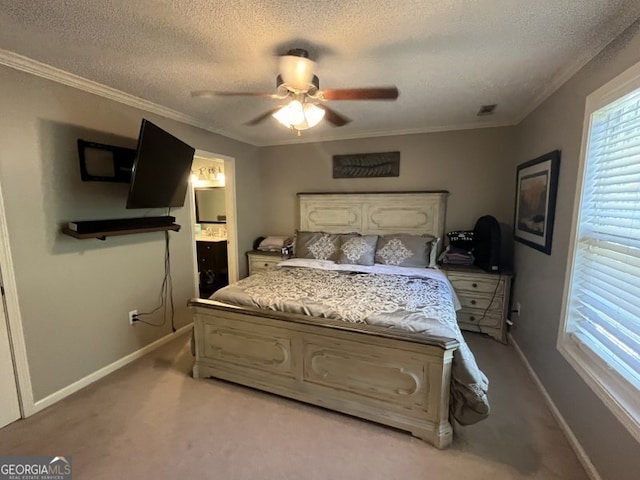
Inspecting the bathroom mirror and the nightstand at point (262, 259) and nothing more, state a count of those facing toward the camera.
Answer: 2

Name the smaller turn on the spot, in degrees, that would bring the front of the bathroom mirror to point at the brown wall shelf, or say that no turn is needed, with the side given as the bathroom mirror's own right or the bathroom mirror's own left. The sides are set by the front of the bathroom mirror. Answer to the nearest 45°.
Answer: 0° — it already faces it

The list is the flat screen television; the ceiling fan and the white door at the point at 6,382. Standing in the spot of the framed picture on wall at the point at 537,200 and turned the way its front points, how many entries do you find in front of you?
3

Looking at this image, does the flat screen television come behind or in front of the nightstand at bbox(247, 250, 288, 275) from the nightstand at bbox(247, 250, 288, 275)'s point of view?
in front

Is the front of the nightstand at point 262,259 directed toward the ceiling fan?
yes

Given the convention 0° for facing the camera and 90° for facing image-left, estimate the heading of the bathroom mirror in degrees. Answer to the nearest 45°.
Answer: approximately 0°

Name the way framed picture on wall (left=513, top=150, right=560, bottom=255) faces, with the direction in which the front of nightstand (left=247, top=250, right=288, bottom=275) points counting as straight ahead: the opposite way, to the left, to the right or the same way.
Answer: to the right

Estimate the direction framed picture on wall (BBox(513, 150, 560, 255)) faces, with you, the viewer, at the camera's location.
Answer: facing the viewer and to the left of the viewer

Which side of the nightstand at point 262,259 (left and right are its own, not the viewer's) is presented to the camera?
front

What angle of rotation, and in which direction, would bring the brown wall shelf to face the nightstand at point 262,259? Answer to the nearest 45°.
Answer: approximately 90° to its left

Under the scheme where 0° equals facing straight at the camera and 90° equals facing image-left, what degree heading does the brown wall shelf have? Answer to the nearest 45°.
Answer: approximately 315°

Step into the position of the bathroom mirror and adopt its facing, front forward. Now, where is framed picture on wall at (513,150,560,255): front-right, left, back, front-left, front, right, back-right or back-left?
front-left

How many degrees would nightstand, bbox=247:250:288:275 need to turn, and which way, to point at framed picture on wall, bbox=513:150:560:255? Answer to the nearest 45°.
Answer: approximately 45° to its left

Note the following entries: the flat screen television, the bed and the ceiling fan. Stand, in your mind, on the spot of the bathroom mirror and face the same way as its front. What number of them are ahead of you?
3

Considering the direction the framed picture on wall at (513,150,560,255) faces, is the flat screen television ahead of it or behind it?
ahead
